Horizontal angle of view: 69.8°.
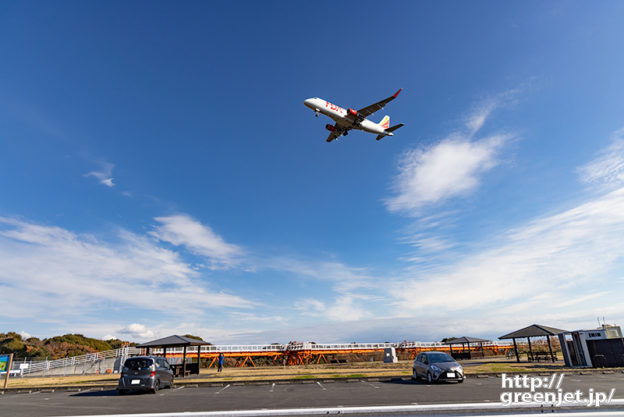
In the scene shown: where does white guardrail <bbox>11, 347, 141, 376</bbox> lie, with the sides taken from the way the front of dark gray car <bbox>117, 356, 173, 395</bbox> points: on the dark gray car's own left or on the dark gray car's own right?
on the dark gray car's own left

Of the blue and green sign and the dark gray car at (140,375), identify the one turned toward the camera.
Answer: the blue and green sign

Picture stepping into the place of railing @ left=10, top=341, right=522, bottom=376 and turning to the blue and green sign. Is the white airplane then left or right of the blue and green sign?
left

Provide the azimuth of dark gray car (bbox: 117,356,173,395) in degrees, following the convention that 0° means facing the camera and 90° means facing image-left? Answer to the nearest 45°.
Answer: approximately 225°

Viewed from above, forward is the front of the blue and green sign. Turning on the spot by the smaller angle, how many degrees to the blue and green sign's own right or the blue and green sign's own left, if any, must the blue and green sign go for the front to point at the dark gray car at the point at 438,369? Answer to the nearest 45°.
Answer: approximately 45° to the blue and green sign's own left

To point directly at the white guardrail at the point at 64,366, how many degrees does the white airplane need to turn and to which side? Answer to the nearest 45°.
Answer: approximately 45° to its right

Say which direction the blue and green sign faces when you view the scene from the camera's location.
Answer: facing the viewer

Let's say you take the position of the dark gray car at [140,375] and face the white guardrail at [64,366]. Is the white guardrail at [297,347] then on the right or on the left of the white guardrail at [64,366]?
right

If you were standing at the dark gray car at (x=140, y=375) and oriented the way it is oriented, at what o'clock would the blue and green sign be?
The blue and green sign is roughly at 9 o'clock from the dark gray car.

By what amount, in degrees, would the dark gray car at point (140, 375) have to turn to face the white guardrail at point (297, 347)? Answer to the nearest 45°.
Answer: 0° — it already faces it

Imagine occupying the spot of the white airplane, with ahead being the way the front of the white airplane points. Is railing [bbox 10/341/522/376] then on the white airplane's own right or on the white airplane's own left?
on the white airplane's own left

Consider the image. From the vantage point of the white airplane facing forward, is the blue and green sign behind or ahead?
ahead

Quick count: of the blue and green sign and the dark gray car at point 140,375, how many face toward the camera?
1

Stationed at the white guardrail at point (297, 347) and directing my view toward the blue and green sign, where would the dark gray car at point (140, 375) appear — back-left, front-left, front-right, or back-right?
front-left
